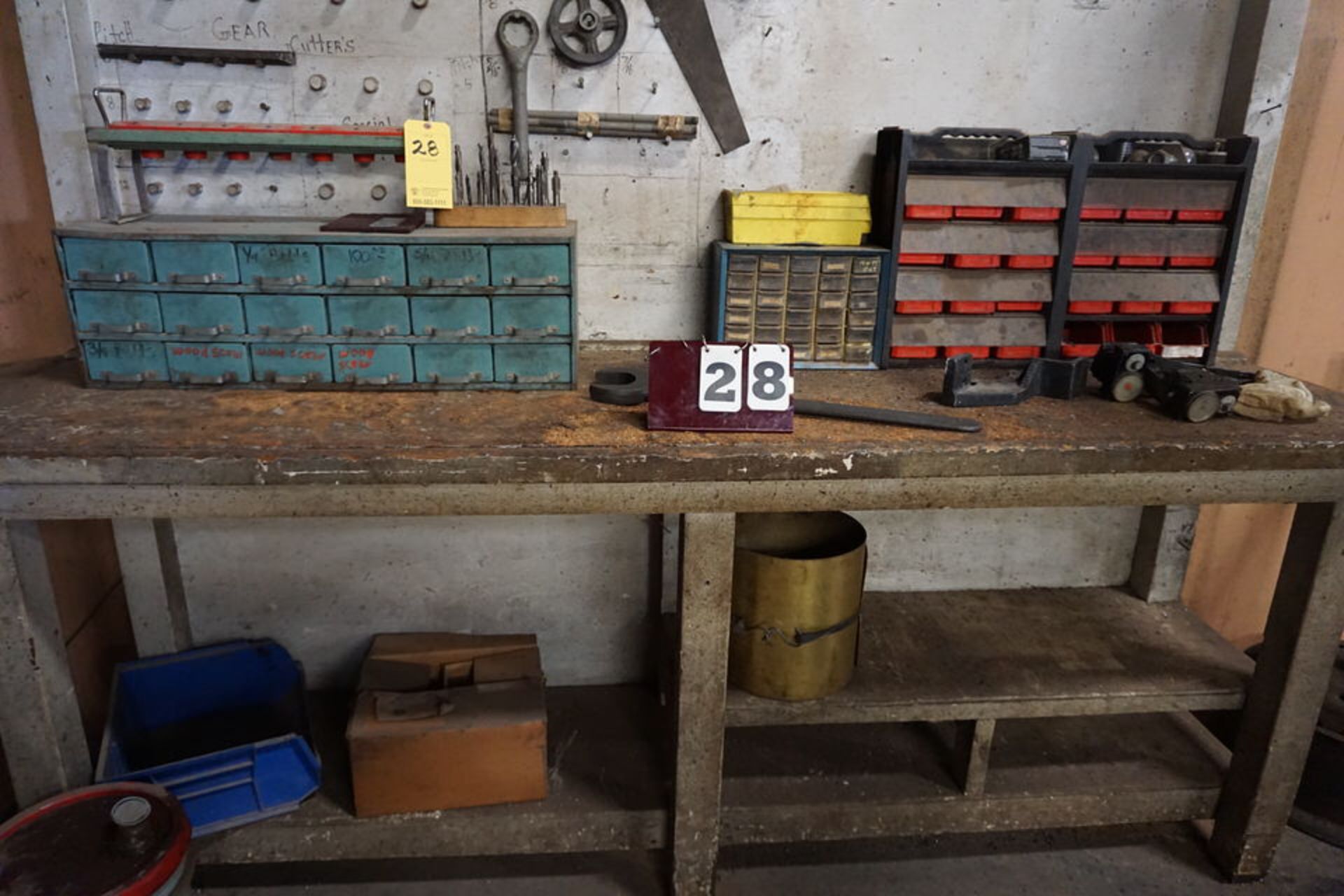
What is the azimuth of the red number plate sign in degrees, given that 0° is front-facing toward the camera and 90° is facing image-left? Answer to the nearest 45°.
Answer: approximately 0°

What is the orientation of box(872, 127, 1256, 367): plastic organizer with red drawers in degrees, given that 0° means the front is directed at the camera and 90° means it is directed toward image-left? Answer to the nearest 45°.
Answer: approximately 0°

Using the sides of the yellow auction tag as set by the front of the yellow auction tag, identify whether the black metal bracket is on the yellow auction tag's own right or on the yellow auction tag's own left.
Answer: on the yellow auction tag's own left

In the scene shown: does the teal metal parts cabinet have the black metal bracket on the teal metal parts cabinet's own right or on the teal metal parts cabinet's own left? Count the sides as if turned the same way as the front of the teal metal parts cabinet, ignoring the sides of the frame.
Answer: on the teal metal parts cabinet's own left

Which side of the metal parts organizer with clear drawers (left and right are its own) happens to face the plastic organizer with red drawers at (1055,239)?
left
